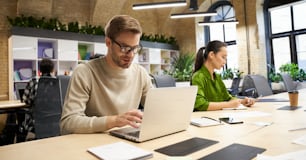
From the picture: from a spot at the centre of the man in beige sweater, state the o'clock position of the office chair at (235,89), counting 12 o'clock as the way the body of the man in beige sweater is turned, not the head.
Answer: The office chair is roughly at 9 o'clock from the man in beige sweater.

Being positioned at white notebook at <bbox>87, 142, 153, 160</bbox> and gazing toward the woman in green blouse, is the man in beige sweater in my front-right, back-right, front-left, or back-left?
front-left

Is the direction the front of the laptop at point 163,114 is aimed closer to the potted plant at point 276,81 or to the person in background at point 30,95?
the person in background

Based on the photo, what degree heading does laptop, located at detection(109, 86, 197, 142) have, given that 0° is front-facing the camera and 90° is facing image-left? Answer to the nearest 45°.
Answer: approximately 135°

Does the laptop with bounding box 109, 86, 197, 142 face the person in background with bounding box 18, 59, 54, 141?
yes

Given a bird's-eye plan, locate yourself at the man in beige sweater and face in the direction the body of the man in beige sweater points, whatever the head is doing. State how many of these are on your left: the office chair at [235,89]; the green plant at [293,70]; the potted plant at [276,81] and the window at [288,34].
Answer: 4

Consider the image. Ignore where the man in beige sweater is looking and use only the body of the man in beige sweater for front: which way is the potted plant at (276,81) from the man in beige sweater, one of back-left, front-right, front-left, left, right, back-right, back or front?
left

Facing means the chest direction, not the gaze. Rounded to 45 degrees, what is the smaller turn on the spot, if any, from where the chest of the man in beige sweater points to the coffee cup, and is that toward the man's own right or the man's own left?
approximately 45° to the man's own left

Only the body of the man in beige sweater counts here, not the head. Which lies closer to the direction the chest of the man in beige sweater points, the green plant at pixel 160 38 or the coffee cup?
the coffee cup

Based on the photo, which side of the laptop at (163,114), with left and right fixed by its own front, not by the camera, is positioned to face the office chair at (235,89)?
right

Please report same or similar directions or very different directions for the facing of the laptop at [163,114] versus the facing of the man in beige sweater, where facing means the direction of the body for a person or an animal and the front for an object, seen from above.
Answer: very different directions

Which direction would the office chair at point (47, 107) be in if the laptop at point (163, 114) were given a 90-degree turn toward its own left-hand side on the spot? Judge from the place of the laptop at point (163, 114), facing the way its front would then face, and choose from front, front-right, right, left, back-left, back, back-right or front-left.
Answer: right

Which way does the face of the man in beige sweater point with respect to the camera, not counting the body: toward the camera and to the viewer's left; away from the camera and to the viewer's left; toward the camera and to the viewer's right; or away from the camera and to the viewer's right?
toward the camera and to the viewer's right

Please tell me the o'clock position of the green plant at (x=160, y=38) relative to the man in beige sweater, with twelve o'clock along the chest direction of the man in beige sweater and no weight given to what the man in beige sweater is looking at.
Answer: The green plant is roughly at 8 o'clock from the man in beige sweater.
